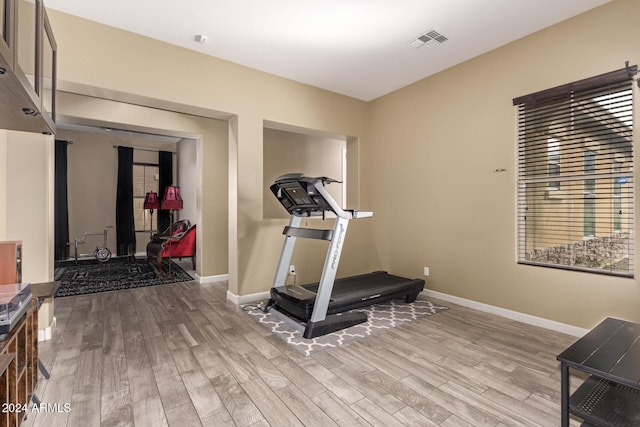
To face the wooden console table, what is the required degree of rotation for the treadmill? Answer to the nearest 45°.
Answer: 0° — it already faces it

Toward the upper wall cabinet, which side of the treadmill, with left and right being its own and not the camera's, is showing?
front

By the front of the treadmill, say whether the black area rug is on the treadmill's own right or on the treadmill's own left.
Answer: on the treadmill's own right

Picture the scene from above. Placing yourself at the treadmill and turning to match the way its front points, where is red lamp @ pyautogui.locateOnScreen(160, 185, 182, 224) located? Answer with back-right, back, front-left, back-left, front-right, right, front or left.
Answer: right

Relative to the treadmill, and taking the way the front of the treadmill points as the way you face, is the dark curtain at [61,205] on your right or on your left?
on your right

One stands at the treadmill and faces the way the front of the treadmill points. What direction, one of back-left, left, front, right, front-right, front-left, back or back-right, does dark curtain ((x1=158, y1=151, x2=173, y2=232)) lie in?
right

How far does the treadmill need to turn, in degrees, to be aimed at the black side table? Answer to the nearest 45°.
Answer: approximately 90° to its left

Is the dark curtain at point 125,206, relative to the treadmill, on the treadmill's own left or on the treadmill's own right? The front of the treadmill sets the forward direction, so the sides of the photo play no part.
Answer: on the treadmill's own right

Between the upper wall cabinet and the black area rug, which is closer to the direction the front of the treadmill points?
the upper wall cabinet

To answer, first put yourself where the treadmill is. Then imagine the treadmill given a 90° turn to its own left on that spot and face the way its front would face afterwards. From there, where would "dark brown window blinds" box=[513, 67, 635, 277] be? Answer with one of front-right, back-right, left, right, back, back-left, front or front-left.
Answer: front-left

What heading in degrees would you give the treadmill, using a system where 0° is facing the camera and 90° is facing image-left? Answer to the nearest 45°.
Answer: approximately 45°
